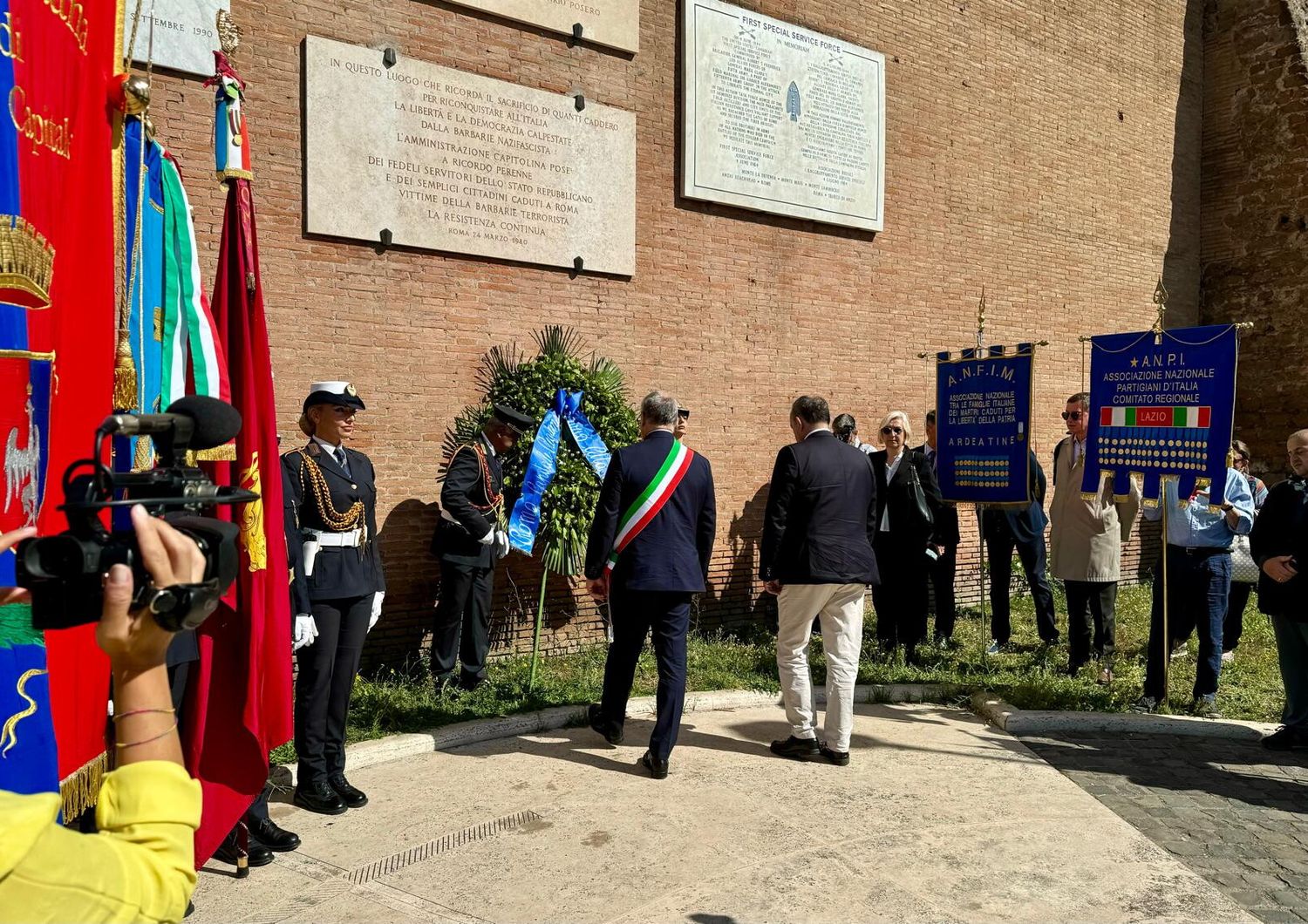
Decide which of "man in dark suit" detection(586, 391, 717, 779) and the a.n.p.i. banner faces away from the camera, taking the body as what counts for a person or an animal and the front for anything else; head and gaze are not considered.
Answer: the man in dark suit

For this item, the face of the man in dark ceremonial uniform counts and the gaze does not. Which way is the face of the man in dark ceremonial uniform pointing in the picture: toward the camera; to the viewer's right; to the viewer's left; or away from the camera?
to the viewer's right

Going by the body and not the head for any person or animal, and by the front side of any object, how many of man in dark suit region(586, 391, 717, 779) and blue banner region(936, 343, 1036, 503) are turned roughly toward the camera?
1

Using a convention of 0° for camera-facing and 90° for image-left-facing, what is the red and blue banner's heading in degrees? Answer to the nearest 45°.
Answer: approximately 315°

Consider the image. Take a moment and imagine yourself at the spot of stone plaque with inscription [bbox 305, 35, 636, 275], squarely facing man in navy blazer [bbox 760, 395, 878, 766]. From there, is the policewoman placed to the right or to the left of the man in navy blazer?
right

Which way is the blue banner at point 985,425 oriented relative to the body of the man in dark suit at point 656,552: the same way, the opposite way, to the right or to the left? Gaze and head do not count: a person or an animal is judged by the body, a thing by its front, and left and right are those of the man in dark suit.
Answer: the opposite way

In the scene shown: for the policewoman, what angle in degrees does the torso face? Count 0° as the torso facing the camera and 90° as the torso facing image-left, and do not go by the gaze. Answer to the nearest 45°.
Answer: approximately 315°
